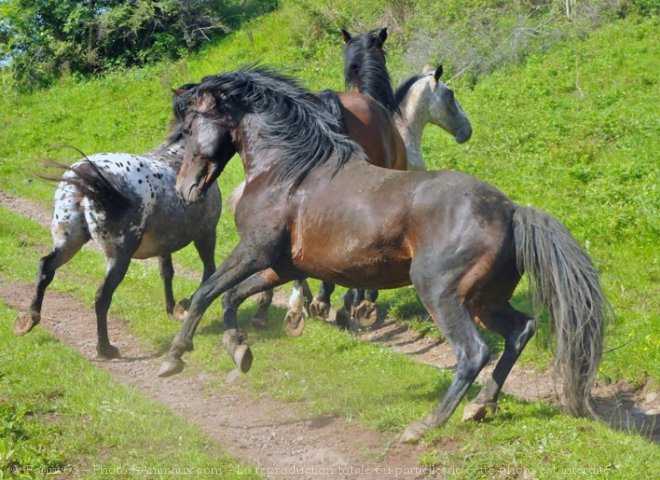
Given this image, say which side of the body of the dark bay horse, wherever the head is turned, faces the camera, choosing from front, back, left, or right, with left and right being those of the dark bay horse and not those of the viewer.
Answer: left

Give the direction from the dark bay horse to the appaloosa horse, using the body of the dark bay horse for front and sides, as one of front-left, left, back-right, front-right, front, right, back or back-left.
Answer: front-right

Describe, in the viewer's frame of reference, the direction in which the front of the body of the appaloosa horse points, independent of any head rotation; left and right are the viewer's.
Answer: facing away from the viewer and to the right of the viewer

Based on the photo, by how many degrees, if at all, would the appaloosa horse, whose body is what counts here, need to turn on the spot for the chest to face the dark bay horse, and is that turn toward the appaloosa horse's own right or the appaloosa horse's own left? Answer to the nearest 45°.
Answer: approximately 90° to the appaloosa horse's own right

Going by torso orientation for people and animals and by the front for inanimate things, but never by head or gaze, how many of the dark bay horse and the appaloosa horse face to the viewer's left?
1
